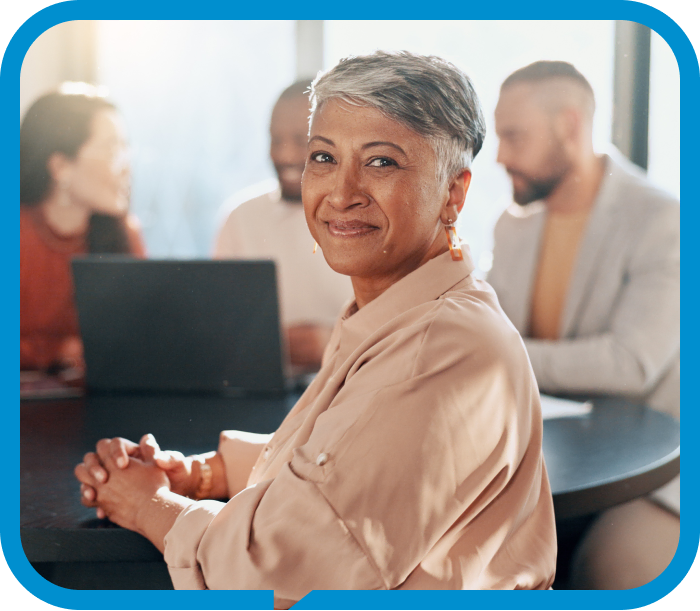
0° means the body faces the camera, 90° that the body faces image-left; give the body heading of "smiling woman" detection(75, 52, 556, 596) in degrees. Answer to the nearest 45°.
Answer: approximately 90°

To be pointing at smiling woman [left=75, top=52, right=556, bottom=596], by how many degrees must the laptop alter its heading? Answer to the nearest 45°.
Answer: approximately 180°

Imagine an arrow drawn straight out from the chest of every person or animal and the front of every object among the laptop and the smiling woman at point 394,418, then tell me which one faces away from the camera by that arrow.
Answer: the laptop

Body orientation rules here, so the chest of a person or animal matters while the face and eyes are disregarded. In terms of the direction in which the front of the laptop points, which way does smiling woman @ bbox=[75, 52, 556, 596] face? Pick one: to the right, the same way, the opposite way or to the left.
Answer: to the left

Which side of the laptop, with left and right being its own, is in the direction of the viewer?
back

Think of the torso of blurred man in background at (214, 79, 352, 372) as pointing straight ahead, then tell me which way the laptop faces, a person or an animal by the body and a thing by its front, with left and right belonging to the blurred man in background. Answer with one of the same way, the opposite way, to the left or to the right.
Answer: the opposite way

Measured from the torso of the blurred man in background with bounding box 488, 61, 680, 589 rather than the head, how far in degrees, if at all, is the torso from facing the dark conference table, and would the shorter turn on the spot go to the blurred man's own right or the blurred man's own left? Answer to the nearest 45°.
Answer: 0° — they already face it

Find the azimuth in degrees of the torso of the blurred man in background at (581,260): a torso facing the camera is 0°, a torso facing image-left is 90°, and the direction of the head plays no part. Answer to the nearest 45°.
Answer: approximately 45°
